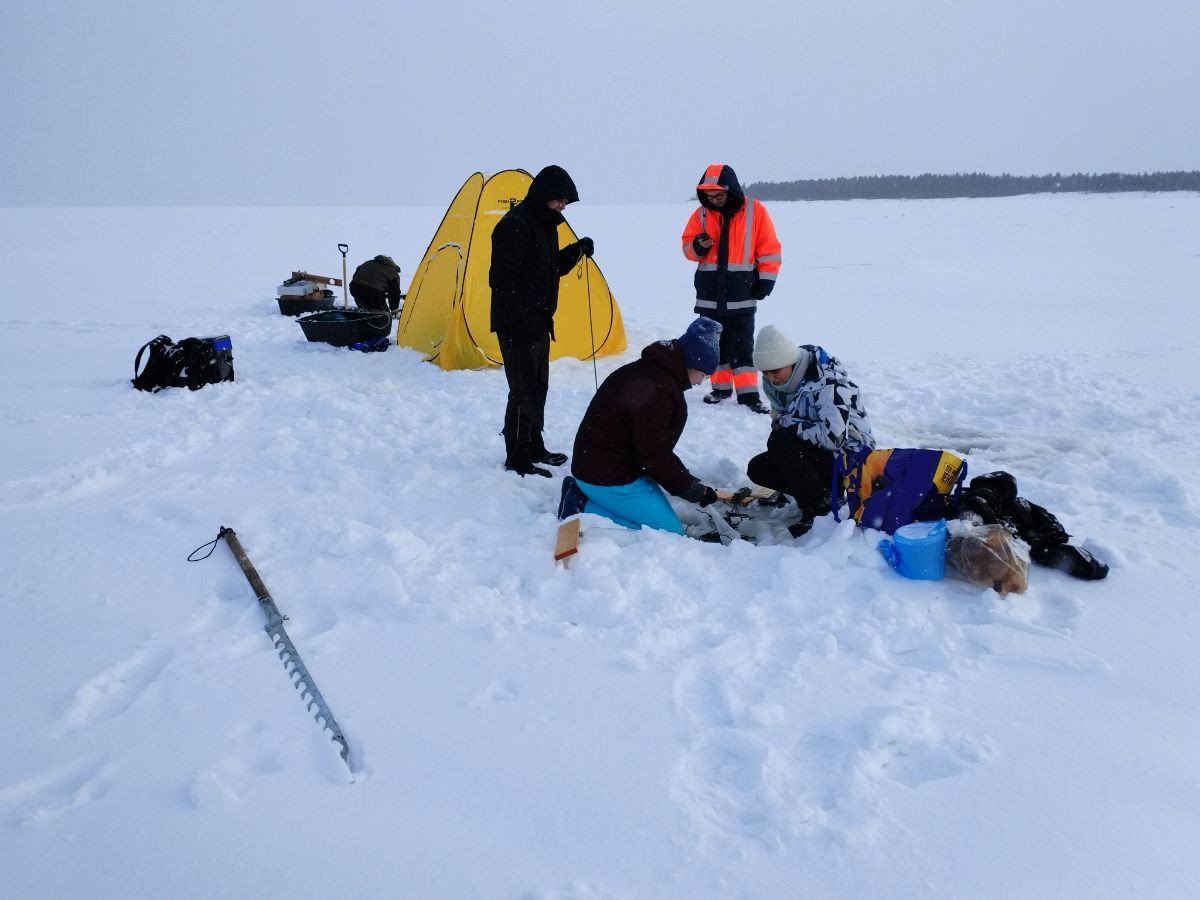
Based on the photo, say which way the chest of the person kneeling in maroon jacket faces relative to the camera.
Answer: to the viewer's right

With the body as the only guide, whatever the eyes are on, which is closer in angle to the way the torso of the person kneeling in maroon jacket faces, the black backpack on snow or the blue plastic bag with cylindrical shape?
the blue plastic bag with cylindrical shape

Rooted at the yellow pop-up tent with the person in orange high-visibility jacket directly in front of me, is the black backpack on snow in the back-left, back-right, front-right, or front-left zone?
back-right

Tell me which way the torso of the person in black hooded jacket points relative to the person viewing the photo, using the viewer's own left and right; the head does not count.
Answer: facing to the right of the viewer

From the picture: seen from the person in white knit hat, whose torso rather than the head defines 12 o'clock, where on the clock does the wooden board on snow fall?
The wooden board on snow is roughly at 12 o'clock from the person in white knit hat.

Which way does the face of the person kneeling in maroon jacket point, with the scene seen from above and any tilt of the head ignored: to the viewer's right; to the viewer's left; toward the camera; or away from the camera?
to the viewer's right

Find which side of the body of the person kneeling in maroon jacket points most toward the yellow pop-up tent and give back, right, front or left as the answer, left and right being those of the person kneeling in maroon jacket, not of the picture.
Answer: left

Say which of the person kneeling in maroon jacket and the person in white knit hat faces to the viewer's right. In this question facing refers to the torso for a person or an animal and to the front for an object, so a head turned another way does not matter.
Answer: the person kneeling in maroon jacket

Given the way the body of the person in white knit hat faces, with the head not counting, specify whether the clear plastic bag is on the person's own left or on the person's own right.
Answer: on the person's own left

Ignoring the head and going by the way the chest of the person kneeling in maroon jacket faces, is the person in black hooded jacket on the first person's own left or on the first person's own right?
on the first person's own left

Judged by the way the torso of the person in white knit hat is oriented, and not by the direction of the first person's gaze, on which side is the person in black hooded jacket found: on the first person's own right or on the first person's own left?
on the first person's own right
